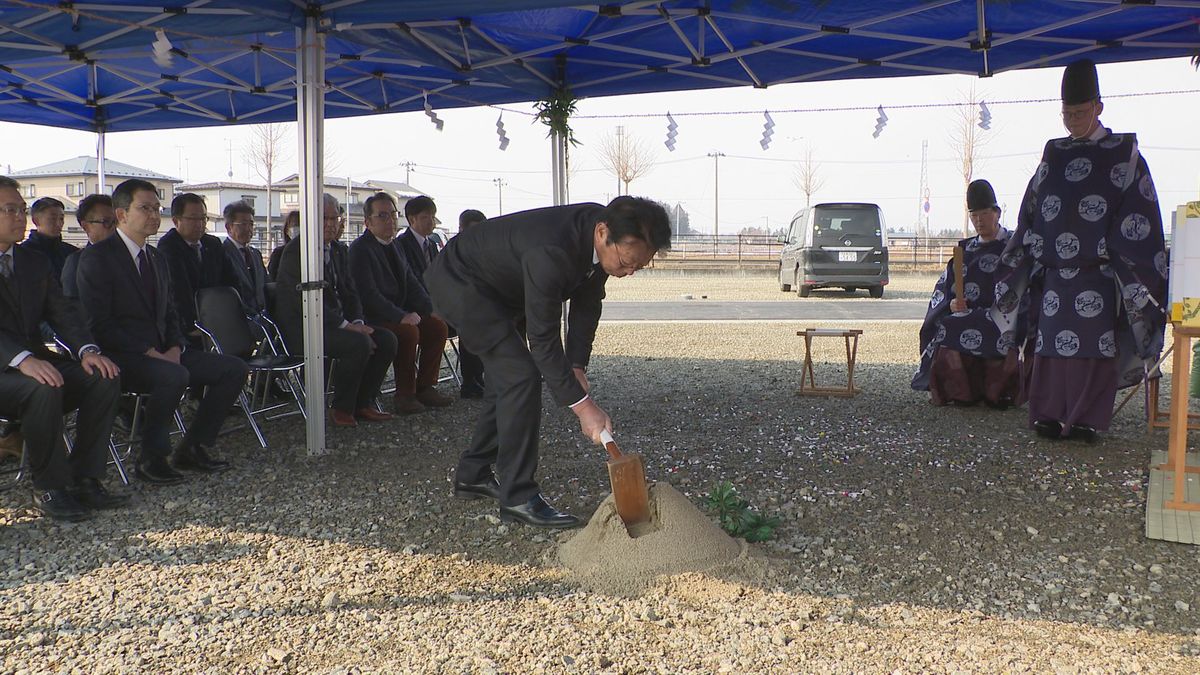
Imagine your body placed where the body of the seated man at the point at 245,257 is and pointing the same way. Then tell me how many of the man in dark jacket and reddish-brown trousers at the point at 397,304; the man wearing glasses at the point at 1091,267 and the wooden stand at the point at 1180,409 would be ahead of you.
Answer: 3

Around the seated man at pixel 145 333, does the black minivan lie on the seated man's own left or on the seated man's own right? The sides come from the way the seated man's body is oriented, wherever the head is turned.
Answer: on the seated man's own left

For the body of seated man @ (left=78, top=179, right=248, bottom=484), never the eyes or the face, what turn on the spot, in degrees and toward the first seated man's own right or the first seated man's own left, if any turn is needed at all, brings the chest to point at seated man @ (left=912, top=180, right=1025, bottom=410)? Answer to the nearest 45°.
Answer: approximately 45° to the first seated man's own left

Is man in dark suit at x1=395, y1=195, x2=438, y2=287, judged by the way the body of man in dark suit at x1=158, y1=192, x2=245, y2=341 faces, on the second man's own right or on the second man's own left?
on the second man's own left

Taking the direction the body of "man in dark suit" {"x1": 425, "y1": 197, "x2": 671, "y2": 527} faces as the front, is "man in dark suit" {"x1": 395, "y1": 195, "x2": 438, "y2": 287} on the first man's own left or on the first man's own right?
on the first man's own left

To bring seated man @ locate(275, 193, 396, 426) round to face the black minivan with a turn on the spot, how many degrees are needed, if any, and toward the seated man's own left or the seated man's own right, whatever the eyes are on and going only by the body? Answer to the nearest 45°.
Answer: approximately 90° to the seated man's own left

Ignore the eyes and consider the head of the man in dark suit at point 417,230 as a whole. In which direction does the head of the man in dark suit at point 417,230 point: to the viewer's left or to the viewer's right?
to the viewer's right

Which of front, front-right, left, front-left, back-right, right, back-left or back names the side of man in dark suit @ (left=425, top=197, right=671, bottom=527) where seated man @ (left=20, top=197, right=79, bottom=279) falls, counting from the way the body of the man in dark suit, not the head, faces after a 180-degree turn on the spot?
front-right
